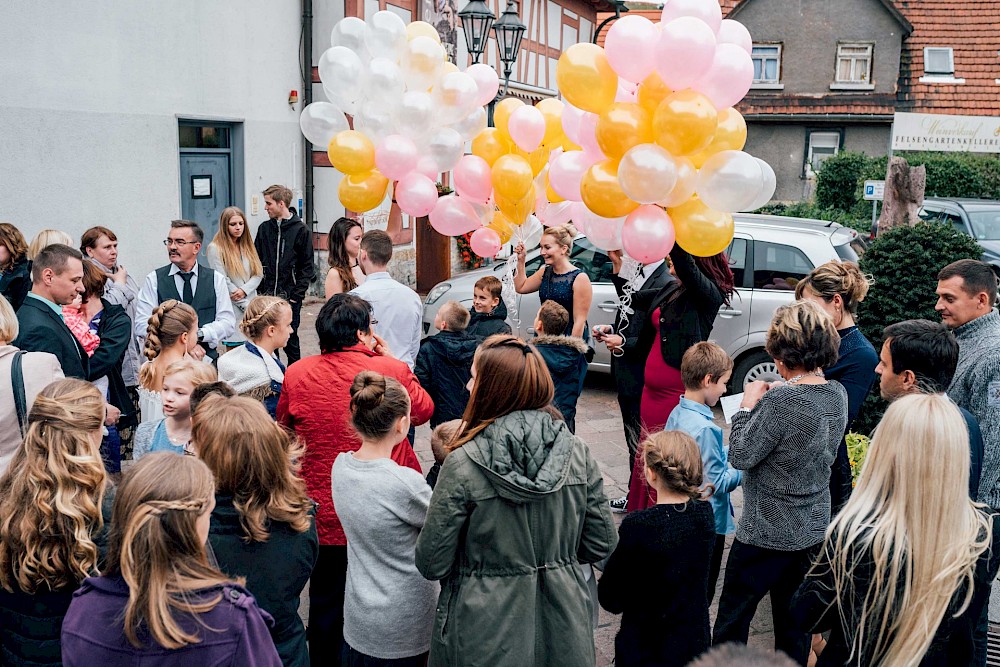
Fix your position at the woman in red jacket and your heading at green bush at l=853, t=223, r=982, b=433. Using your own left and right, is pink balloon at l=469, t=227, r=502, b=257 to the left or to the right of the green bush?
left

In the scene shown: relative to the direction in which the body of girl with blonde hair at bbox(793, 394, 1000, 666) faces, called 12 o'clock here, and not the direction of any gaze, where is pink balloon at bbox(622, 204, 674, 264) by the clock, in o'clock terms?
The pink balloon is roughly at 11 o'clock from the girl with blonde hair.

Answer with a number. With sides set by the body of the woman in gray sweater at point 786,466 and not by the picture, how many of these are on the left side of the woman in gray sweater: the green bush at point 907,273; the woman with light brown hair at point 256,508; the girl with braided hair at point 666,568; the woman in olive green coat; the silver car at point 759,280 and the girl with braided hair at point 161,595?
4

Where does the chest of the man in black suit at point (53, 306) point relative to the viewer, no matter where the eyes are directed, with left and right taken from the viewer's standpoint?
facing to the right of the viewer

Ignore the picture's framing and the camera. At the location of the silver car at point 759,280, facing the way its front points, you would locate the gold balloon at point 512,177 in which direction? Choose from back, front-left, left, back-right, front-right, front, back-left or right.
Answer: front-left

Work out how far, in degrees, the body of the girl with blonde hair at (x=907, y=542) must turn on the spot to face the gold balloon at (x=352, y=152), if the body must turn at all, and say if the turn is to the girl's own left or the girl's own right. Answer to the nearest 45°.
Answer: approximately 45° to the girl's own left

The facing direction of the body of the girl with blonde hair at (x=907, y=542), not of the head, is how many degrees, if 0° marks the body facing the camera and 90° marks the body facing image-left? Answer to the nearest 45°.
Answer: approximately 180°

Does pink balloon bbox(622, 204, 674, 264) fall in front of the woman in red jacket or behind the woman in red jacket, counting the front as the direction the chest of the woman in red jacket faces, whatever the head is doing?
in front

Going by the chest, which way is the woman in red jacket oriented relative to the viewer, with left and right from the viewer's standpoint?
facing away from the viewer and to the right of the viewer

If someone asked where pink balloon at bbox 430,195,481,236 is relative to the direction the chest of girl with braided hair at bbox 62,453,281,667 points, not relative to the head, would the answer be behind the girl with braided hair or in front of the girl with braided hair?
in front

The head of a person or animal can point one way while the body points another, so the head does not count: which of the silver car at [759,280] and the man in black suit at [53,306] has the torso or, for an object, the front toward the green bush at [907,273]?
the man in black suit

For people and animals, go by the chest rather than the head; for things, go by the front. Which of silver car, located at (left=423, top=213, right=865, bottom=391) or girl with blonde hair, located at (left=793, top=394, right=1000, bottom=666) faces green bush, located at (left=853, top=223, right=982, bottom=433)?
the girl with blonde hair

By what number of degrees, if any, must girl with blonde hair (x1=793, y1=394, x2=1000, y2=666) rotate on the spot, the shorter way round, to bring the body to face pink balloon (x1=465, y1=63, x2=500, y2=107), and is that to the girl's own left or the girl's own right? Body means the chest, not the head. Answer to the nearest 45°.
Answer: approximately 45° to the girl's own left

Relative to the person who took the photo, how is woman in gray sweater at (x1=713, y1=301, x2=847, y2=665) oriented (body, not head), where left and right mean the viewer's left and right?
facing away from the viewer and to the left of the viewer

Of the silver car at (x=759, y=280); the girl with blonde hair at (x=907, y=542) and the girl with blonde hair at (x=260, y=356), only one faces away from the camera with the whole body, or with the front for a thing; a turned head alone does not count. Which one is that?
the girl with blonde hair at (x=907, y=542)
